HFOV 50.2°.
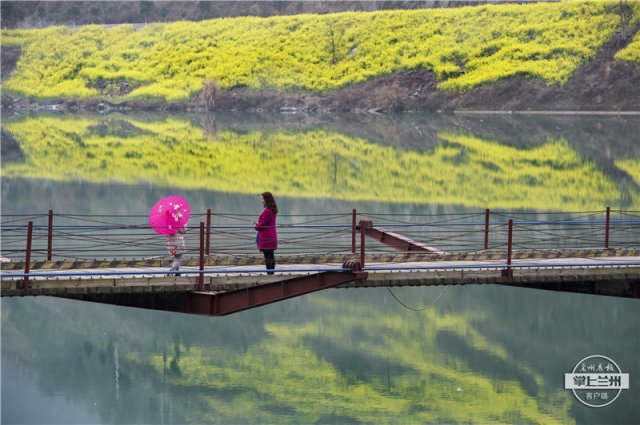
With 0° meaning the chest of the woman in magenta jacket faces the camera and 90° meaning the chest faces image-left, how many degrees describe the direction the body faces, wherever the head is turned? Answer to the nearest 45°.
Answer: approximately 90°

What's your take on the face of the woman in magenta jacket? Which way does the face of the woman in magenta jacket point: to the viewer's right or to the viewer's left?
to the viewer's left
